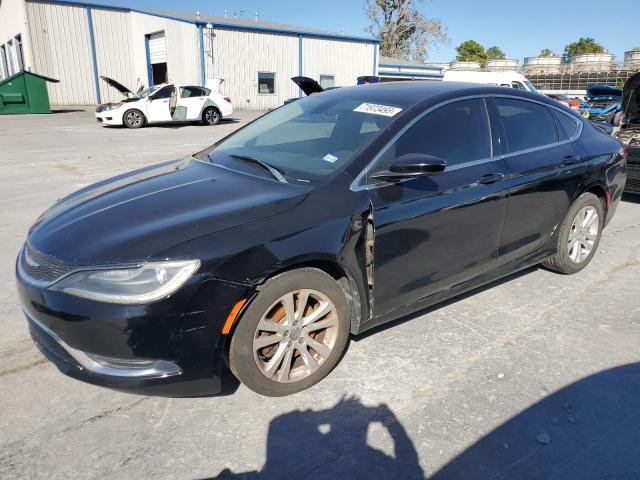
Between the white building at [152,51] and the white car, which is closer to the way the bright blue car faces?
the white car

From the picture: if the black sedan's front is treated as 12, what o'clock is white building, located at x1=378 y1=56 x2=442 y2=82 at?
The white building is roughly at 5 o'clock from the black sedan.

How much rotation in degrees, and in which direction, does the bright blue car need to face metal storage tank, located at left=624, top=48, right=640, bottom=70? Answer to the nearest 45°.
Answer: approximately 135° to its right

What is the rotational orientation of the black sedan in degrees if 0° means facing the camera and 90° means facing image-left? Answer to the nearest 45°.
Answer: approximately 45°

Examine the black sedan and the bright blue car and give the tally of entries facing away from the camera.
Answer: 0

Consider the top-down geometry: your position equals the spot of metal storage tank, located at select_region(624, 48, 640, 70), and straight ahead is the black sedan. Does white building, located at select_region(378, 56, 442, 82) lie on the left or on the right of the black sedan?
right

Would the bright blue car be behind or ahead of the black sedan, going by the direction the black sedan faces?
behind

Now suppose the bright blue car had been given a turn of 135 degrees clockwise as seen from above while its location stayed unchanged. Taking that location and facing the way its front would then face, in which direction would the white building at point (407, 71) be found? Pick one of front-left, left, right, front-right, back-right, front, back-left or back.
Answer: front-left

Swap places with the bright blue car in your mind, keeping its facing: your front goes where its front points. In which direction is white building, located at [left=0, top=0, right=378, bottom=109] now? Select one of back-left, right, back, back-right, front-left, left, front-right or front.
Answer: front-right

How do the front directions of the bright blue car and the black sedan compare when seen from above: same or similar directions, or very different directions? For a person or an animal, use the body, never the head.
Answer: same or similar directions

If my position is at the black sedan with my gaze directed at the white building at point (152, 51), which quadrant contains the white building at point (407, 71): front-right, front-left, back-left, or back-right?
front-right

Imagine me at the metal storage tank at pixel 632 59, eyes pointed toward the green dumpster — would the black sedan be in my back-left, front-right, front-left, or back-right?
front-left

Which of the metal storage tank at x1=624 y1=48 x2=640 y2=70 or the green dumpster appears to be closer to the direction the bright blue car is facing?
the green dumpster

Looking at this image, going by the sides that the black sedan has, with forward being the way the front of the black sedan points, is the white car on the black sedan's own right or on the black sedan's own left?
on the black sedan's own right

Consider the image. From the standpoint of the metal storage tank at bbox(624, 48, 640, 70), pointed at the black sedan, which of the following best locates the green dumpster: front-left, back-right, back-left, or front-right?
front-right

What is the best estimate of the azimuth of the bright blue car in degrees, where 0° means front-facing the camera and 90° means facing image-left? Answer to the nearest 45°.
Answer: approximately 45°

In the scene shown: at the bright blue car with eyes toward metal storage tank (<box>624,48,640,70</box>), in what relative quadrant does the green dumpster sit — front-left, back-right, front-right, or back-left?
back-left
